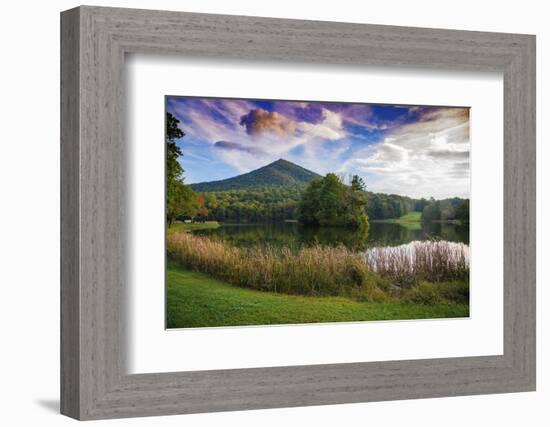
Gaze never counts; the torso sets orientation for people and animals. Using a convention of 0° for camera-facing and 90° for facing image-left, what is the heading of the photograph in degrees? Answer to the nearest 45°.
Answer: approximately 315°

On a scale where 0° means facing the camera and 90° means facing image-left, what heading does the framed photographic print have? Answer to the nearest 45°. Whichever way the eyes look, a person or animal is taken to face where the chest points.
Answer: approximately 315°
